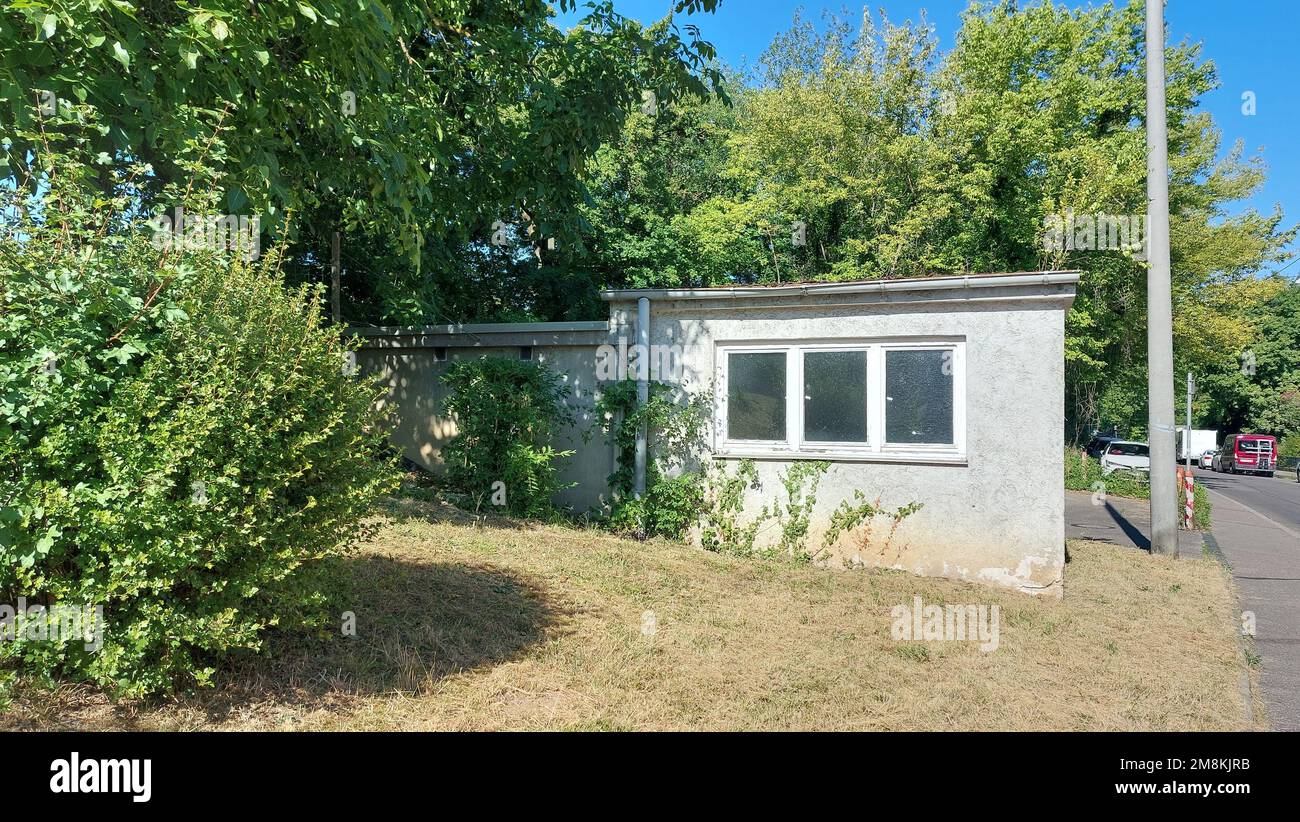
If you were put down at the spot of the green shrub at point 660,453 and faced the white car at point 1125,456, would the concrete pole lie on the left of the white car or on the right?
right

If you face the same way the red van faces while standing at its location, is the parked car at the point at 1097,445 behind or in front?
behind
